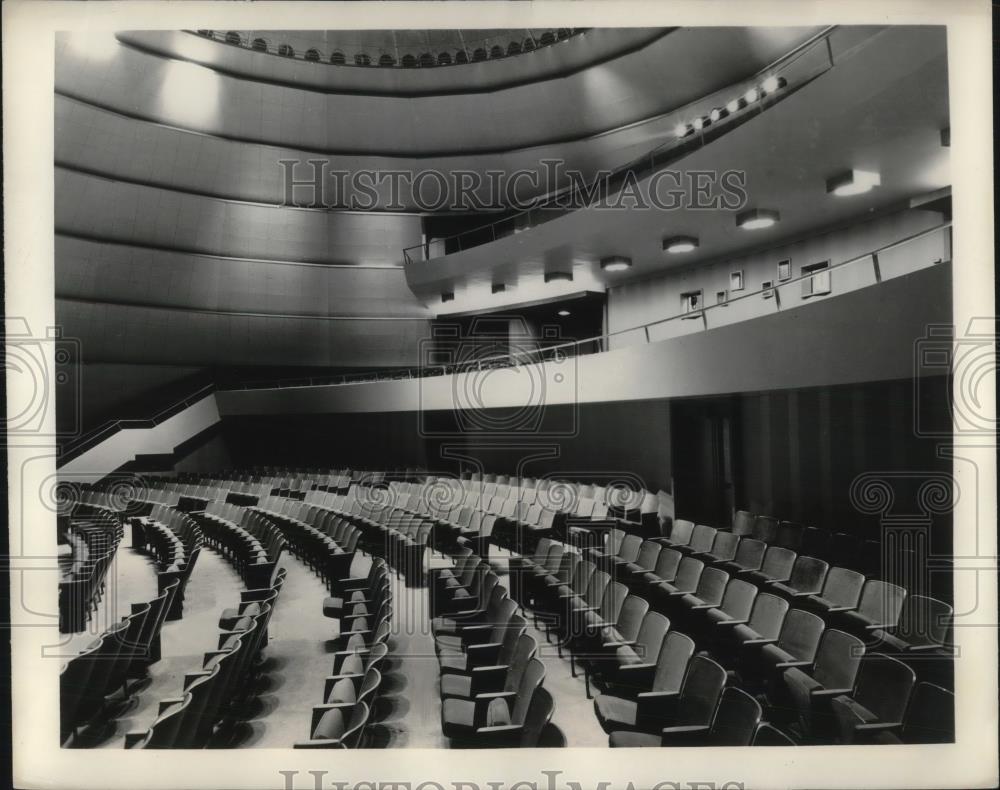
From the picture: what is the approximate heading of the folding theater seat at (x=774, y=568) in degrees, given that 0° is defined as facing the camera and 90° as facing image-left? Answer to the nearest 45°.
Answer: approximately 45°

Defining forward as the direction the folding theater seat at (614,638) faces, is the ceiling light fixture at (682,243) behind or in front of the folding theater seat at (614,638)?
behind

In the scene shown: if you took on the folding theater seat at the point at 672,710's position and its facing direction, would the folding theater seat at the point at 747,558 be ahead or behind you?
behind

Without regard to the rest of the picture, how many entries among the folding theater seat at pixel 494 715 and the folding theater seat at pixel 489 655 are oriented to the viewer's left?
2

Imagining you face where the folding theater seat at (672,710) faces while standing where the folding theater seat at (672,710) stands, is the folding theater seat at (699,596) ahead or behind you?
behind

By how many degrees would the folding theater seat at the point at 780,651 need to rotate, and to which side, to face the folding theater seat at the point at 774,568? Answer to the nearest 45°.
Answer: approximately 135° to its right

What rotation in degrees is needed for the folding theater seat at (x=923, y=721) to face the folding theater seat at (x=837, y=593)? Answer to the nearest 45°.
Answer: approximately 135° to its right

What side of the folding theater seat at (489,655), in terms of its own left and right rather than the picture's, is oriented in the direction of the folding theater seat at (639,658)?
back

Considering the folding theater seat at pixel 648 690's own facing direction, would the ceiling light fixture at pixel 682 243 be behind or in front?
behind
